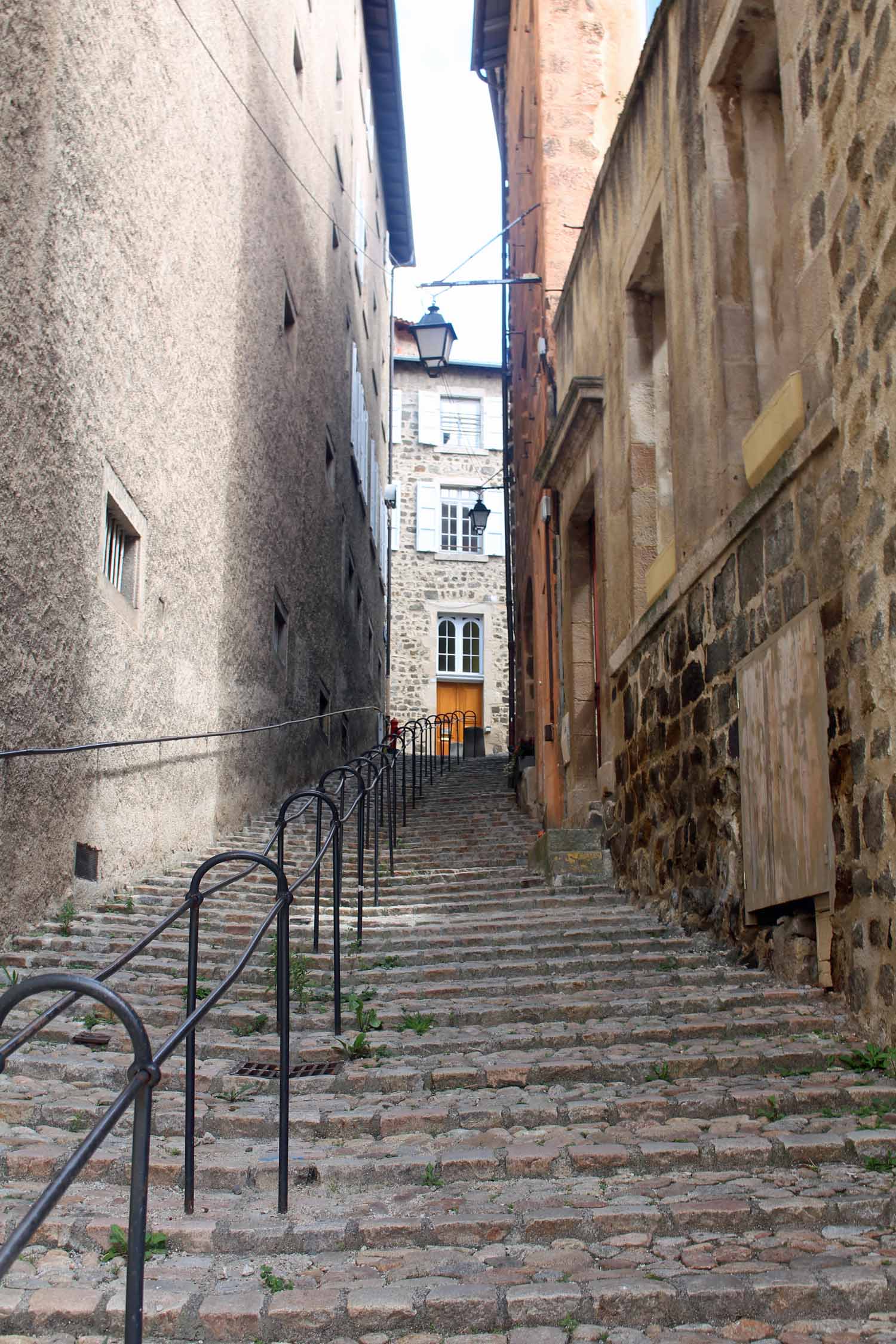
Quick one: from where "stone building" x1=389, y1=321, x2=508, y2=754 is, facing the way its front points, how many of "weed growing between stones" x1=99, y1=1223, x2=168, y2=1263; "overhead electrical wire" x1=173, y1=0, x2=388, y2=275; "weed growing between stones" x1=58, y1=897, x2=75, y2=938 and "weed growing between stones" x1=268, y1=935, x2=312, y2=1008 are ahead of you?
4

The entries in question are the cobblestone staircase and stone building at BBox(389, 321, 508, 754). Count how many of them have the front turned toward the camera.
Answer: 2

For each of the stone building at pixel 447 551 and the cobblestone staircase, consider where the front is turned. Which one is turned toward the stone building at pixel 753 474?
the stone building at pixel 447 551

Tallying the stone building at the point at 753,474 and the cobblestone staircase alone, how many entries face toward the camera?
1

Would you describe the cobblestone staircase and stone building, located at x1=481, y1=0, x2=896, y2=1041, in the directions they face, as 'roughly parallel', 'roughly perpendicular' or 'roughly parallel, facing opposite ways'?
roughly perpendicular

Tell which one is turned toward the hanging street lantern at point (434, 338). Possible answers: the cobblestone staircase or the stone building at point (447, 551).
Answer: the stone building

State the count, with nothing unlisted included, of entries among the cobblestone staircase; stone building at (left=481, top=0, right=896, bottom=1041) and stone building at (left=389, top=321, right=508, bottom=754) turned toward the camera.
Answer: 2

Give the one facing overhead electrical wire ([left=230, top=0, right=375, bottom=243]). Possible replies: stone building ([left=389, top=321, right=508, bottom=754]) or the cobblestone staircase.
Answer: the stone building

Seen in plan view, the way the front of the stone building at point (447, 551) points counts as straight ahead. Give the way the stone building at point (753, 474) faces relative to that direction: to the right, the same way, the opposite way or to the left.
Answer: to the right

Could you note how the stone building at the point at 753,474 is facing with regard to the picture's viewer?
facing to the left of the viewer
